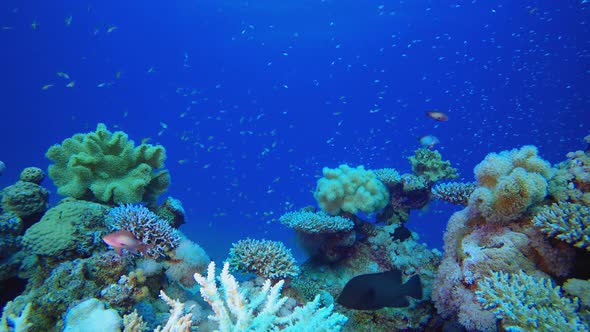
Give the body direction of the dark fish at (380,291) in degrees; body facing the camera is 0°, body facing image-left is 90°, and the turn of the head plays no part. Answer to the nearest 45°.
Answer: approximately 90°

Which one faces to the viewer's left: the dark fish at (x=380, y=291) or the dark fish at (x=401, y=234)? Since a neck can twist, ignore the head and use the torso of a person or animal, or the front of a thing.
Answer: the dark fish at (x=380, y=291)

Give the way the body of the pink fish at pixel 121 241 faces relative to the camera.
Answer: to the viewer's left

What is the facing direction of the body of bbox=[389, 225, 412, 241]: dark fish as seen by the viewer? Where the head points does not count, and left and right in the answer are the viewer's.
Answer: facing to the right of the viewer

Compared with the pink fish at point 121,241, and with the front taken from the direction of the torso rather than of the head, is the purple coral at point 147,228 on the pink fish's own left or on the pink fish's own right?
on the pink fish's own right

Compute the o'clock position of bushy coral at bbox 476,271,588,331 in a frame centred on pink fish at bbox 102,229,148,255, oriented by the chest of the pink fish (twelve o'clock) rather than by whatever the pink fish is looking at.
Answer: The bushy coral is roughly at 7 o'clock from the pink fish.
